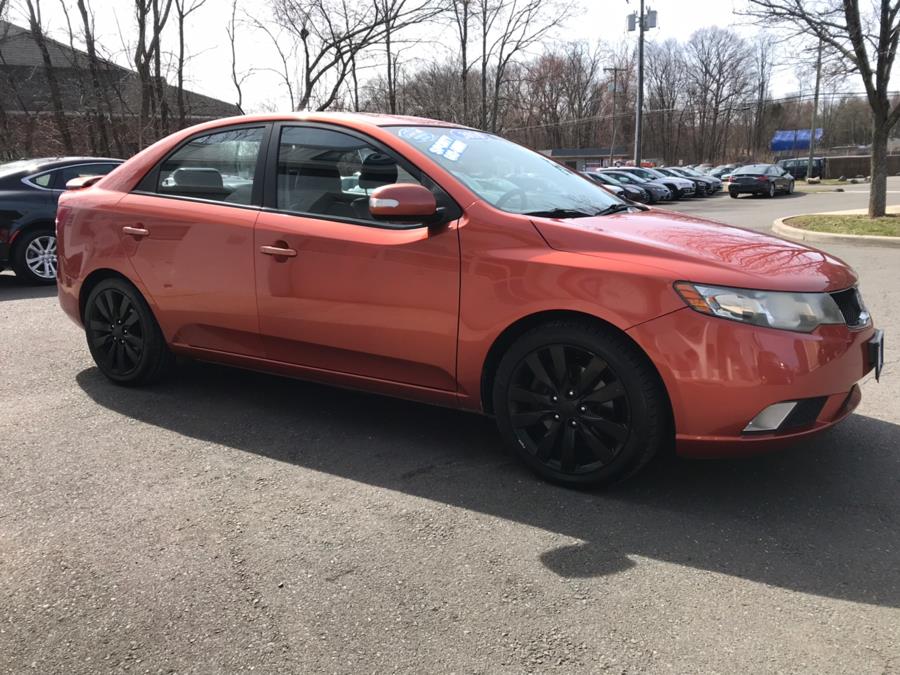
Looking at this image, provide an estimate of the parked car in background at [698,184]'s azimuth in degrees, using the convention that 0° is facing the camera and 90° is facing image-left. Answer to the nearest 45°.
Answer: approximately 315°

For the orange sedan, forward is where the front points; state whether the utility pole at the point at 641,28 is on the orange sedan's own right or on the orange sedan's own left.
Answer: on the orange sedan's own left

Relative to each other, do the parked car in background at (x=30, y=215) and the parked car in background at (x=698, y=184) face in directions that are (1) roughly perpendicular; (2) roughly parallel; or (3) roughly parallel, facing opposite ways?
roughly perpendicular

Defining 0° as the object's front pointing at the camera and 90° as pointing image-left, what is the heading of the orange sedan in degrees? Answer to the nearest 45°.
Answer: approximately 315°

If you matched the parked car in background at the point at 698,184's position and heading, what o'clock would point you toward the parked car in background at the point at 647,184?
the parked car in background at the point at 647,184 is roughly at 2 o'clock from the parked car in background at the point at 698,184.
